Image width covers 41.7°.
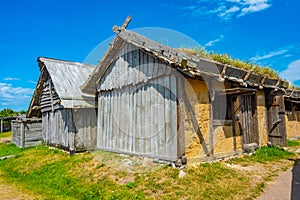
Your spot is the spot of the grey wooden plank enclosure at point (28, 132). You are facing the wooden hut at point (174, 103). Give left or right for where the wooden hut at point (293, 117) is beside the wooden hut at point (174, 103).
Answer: left

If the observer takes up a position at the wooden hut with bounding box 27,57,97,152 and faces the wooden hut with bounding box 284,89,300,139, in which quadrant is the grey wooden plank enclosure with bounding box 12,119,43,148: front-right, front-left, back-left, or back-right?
back-left

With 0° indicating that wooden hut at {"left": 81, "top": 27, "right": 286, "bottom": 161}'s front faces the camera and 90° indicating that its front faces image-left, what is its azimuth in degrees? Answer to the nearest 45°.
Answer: approximately 315°

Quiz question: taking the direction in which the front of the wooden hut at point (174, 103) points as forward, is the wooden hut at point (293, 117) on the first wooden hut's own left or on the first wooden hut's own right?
on the first wooden hut's own left

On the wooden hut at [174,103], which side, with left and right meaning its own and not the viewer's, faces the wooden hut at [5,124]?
back

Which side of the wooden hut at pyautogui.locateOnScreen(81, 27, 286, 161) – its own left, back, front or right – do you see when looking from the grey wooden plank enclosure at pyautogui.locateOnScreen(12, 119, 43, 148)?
back
